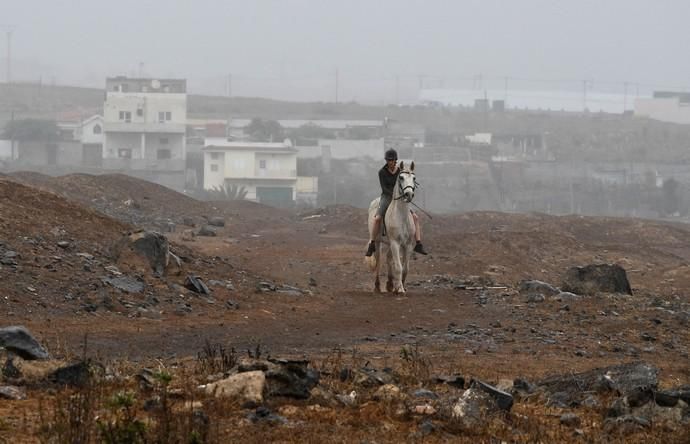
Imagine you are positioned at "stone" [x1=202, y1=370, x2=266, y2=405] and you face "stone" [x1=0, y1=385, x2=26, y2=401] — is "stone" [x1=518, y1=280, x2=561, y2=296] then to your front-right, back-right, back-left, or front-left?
back-right

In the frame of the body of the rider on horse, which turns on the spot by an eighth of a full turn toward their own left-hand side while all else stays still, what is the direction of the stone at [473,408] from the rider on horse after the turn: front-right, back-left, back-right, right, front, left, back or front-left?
front-right

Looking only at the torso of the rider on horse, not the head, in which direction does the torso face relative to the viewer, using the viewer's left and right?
facing the viewer

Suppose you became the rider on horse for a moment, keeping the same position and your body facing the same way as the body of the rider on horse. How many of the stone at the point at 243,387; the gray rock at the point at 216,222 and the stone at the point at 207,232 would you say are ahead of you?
1

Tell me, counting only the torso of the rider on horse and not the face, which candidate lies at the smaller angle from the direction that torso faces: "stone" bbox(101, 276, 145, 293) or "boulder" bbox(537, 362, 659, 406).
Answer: the boulder

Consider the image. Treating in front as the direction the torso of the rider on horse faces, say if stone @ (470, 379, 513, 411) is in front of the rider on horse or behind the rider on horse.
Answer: in front

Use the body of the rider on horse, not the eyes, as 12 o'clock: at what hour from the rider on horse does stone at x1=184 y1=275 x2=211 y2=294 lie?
The stone is roughly at 2 o'clock from the rider on horse.

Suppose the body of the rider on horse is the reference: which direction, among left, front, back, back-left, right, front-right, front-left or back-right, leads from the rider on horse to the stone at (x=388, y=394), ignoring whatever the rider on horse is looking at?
front

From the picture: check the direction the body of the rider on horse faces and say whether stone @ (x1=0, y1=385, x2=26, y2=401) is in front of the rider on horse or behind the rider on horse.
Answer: in front

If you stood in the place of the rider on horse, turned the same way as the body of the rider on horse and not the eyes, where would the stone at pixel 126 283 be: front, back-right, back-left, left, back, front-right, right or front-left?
front-right

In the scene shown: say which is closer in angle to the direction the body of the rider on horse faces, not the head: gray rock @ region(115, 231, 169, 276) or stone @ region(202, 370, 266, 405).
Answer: the stone

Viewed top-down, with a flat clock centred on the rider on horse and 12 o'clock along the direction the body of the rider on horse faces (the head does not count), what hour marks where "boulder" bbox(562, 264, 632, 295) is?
The boulder is roughly at 8 o'clock from the rider on horse.

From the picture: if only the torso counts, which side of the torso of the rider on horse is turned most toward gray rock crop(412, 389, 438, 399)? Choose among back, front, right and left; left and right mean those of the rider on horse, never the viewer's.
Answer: front

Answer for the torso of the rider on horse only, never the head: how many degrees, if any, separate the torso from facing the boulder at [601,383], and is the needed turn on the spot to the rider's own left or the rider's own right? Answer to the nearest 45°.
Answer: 0° — they already face it
